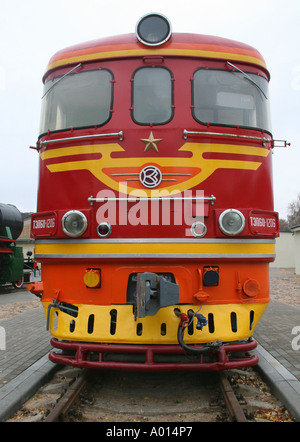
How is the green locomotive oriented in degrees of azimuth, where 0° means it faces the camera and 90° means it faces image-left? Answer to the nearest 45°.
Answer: approximately 315°

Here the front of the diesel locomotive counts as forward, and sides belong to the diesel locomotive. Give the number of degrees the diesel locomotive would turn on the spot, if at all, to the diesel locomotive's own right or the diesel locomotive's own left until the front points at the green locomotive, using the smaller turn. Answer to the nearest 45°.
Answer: approximately 135° to the diesel locomotive's own right

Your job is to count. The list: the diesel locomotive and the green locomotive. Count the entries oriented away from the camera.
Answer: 0

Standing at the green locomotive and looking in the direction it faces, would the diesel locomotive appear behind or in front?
in front

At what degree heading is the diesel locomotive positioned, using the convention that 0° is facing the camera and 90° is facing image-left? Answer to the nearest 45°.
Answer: approximately 0°
